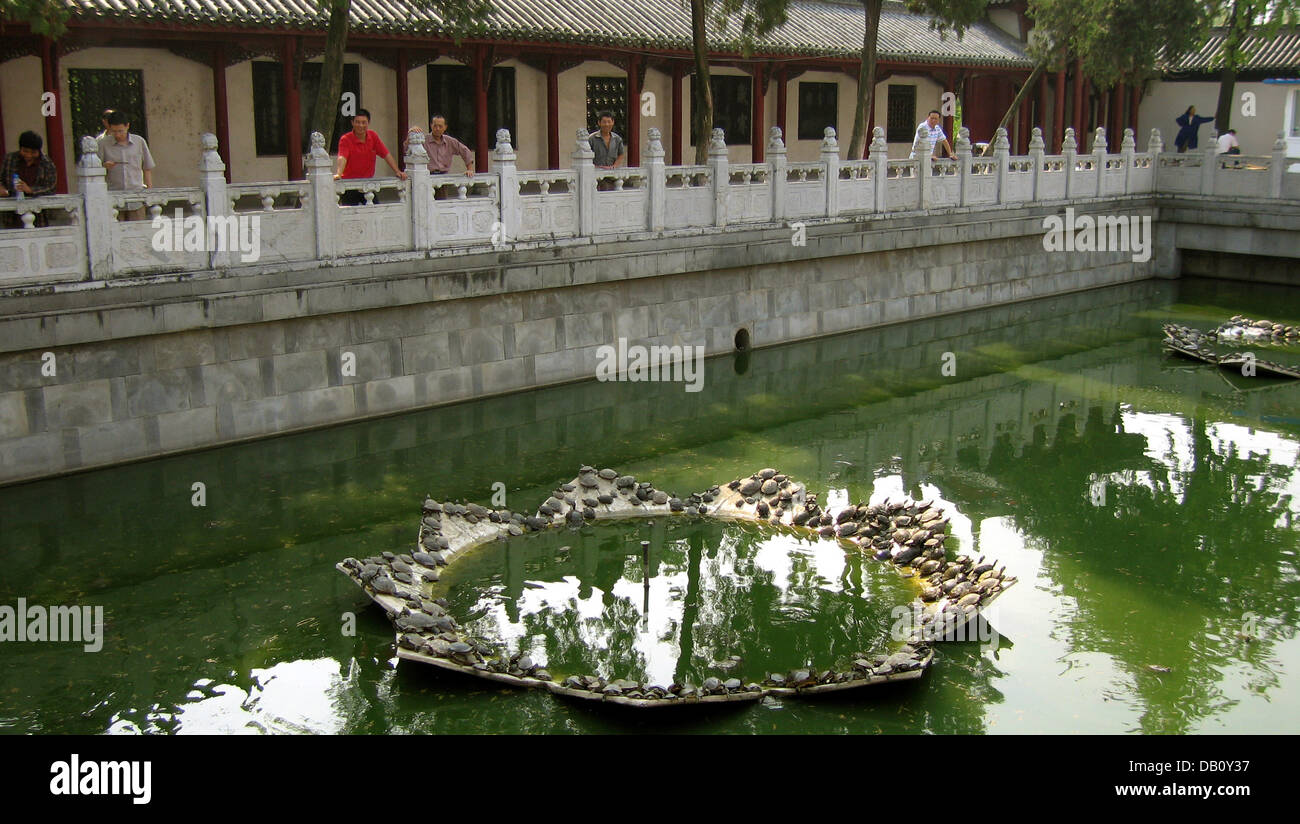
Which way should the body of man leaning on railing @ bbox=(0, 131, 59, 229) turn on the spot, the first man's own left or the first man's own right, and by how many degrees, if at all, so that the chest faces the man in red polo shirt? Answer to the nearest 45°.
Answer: approximately 135° to the first man's own left

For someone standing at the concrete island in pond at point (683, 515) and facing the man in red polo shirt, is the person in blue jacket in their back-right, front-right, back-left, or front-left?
front-right

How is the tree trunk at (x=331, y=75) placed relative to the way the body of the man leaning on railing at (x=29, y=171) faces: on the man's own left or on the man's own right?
on the man's own left

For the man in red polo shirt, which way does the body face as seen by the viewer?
toward the camera

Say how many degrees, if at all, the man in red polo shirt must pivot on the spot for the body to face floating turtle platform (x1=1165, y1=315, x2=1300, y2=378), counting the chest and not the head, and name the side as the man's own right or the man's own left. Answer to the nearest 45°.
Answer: approximately 90° to the man's own left

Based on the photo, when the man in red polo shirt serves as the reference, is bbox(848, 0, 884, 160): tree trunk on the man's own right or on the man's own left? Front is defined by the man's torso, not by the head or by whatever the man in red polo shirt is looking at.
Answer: on the man's own left

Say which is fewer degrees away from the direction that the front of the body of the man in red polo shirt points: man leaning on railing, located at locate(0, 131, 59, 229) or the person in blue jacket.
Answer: the man leaning on railing

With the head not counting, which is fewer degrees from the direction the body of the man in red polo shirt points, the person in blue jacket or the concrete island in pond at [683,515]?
the concrete island in pond

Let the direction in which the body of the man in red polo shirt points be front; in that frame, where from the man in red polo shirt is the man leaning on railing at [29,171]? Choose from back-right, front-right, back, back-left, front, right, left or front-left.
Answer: front-right

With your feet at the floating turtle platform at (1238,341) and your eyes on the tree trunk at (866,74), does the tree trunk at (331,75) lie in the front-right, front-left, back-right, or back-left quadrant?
front-left

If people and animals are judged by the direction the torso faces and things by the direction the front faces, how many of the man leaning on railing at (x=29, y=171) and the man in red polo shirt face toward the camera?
2
